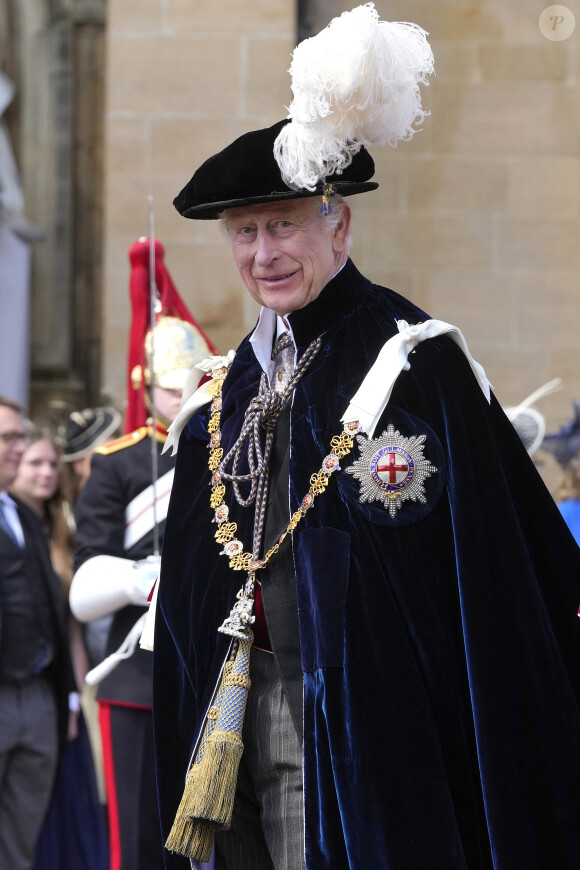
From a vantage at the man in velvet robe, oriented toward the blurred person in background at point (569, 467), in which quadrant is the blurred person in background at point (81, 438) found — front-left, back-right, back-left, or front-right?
front-left

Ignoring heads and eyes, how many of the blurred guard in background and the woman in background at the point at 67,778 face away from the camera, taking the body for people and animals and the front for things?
0

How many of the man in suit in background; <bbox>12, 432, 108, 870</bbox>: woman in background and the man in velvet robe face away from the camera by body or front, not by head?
0

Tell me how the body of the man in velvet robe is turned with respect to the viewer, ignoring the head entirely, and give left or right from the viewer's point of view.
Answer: facing the viewer and to the left of the viewer

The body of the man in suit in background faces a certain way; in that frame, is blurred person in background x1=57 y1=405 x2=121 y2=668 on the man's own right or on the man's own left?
on the man's own left

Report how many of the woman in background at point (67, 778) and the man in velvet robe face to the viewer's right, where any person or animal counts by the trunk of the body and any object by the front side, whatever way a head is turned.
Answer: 0

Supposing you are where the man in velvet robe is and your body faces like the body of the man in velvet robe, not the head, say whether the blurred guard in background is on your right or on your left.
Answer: on your right

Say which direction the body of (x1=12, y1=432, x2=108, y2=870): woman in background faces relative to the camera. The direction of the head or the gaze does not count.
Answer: toward the camera

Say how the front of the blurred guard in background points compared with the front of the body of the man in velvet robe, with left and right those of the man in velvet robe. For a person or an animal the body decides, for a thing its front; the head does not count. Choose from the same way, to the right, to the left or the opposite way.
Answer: to the left

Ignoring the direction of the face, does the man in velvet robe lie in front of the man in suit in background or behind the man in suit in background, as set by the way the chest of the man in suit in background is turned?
in front

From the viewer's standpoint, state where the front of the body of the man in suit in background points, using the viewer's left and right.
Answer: facing the viewer and to the right of the viewer

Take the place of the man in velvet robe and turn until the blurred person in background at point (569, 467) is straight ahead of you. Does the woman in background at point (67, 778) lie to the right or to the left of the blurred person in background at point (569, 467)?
left

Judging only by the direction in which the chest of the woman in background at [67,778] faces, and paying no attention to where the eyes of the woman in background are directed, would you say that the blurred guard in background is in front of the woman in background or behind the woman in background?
in front
